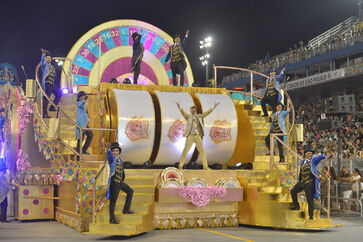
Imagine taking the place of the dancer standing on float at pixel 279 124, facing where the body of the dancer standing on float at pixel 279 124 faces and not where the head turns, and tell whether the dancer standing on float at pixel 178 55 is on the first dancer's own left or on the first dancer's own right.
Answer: on the first dancer's own right

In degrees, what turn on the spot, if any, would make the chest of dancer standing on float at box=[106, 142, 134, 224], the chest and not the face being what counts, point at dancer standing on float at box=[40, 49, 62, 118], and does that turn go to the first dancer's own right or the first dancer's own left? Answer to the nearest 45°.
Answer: approximately 180°

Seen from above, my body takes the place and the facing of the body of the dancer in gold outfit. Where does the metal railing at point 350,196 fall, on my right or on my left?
on my left

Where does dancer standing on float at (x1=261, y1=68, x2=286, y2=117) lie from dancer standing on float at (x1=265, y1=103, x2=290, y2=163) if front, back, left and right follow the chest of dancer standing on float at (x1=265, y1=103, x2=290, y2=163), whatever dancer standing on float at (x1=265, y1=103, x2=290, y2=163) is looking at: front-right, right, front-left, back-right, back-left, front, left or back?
back-right

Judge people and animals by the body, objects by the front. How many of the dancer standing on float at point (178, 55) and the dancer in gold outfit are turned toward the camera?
2

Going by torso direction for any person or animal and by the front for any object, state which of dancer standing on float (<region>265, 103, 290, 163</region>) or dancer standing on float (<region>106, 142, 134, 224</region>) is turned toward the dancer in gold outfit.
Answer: dancer standing on float (<region>265, 103, 290, 163</region>)

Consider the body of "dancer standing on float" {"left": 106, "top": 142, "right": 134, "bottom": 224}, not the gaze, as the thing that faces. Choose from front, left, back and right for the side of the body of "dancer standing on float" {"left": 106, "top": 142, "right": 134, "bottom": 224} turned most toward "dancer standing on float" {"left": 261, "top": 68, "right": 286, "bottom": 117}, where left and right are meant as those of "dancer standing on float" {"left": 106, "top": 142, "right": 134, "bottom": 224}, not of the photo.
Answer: left

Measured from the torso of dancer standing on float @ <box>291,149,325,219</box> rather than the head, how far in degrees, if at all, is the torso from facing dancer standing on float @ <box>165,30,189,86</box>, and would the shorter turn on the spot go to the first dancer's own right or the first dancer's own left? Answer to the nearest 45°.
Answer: approximately 90° to the first dancer's own right

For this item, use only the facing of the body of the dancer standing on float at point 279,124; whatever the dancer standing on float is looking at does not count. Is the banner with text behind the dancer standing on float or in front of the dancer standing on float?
behind

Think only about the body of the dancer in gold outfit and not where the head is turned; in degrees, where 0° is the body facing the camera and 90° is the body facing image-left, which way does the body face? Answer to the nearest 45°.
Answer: approximately 0°

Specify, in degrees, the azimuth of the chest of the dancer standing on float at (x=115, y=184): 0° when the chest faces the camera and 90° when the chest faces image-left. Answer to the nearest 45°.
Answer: approximately 315°

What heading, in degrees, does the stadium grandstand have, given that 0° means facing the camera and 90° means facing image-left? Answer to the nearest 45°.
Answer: approximately 45°

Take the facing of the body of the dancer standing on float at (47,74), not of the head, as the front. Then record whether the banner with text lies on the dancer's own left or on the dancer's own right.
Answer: on the dancer's own left

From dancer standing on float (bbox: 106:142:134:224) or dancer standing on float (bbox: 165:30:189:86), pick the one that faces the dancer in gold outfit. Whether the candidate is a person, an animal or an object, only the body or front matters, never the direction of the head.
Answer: dancer standing on float (bbox: 165:30:189:86)
